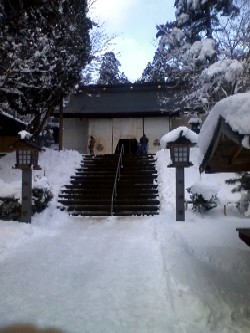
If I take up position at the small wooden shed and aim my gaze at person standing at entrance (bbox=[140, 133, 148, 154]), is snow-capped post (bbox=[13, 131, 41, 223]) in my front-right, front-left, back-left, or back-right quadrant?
front-left

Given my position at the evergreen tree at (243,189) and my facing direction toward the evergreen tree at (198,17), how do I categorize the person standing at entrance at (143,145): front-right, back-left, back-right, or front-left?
front-left

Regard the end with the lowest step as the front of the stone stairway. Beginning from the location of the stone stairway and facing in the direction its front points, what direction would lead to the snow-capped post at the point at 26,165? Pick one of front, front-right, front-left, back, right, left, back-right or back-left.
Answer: front-right

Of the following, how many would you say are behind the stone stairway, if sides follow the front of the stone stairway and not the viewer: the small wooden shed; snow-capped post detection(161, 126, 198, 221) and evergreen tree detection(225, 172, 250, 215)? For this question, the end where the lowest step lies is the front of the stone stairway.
0

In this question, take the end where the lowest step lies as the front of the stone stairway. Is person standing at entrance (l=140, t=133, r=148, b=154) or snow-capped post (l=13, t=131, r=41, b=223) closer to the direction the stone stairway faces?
the snow-capped post

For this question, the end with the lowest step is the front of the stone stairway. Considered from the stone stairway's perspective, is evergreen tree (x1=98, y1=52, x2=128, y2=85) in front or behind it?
behind

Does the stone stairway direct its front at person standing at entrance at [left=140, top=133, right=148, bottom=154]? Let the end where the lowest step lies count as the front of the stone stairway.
no

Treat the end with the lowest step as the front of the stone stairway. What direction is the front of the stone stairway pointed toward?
toward the camera

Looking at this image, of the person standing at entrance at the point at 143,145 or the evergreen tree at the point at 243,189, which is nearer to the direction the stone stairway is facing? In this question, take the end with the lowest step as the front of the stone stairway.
the evergreen tree

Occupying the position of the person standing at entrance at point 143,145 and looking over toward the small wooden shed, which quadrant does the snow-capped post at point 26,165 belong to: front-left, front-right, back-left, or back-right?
front-right

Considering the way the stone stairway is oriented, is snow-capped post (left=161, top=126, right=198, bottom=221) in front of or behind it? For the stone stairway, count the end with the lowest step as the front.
in front
